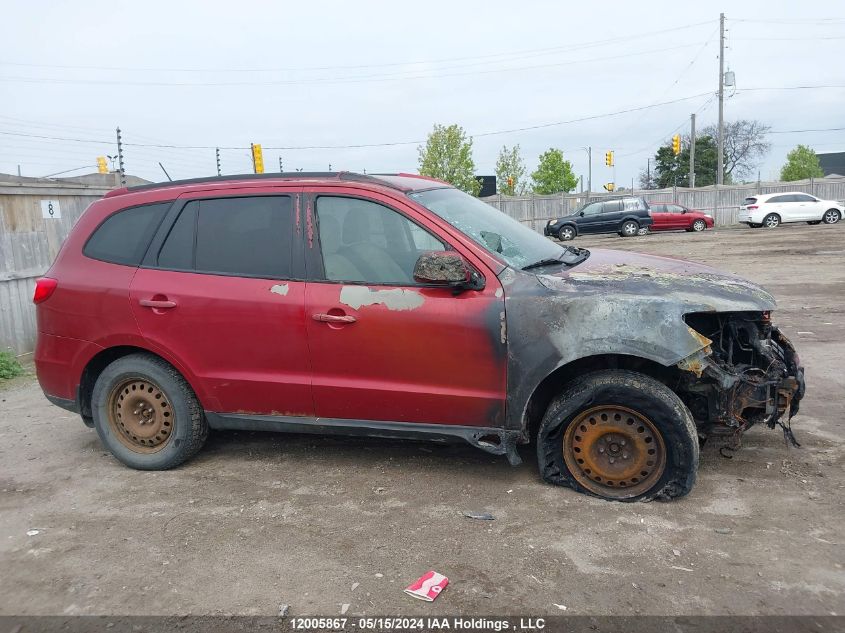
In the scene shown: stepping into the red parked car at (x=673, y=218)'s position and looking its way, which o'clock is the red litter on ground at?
The red litter on ground is roughly at 3 o'clock from the red parked car.

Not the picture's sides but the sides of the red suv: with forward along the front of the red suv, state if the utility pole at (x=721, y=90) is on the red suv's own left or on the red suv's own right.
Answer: on the red suv's own left

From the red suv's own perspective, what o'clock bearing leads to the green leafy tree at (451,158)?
The green leafy tree is roughly at 9 o'clock from the red suv.

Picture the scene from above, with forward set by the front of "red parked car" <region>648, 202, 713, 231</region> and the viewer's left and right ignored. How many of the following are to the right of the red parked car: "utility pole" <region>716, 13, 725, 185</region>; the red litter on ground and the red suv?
2

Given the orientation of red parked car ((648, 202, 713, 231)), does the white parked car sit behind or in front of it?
in front

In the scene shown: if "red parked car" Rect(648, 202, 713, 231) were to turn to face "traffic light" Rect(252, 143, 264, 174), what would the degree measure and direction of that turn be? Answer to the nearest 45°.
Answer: approximately 180°

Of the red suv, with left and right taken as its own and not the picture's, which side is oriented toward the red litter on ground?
right

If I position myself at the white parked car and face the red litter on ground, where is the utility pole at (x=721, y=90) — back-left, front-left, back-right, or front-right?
back-right

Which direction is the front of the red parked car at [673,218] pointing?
to the viewer's right

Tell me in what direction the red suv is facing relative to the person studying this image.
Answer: facing to the right of the viewer
